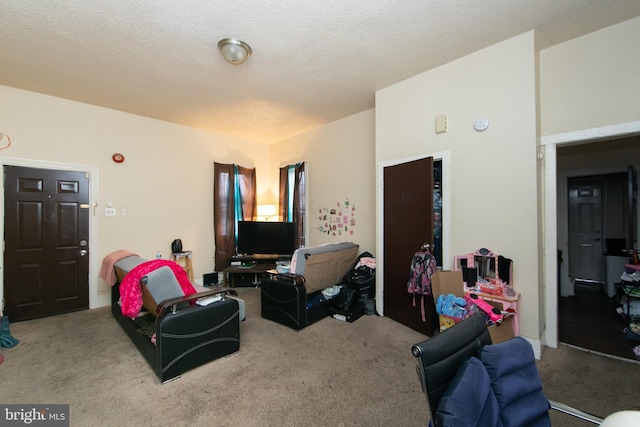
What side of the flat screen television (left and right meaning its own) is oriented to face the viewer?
front

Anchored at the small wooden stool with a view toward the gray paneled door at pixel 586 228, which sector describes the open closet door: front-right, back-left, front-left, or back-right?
front-right

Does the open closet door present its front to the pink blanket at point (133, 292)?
yes

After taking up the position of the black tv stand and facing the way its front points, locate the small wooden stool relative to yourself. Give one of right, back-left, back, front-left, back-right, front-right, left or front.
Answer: right

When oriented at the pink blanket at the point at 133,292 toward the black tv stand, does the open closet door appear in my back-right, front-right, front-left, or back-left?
front-right

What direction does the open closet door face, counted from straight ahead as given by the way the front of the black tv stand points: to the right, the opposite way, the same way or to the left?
to the right

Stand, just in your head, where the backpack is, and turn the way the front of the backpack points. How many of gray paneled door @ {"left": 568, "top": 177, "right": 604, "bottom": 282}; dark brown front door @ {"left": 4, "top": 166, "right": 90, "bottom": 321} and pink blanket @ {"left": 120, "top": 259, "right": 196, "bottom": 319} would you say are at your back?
1

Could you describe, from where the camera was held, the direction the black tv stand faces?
facing the viewer

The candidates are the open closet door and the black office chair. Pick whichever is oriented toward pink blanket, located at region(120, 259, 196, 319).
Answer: the open closet door

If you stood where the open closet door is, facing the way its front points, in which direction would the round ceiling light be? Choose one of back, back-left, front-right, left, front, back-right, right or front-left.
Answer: front

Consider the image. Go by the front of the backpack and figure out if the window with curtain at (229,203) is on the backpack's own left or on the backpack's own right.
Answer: on the backpack's own right

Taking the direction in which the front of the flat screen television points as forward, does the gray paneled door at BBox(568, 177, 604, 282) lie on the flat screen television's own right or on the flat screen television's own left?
on the flat screen television's own left

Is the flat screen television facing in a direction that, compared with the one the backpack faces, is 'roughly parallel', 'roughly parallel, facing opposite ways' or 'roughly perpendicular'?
roughly perpendicular
